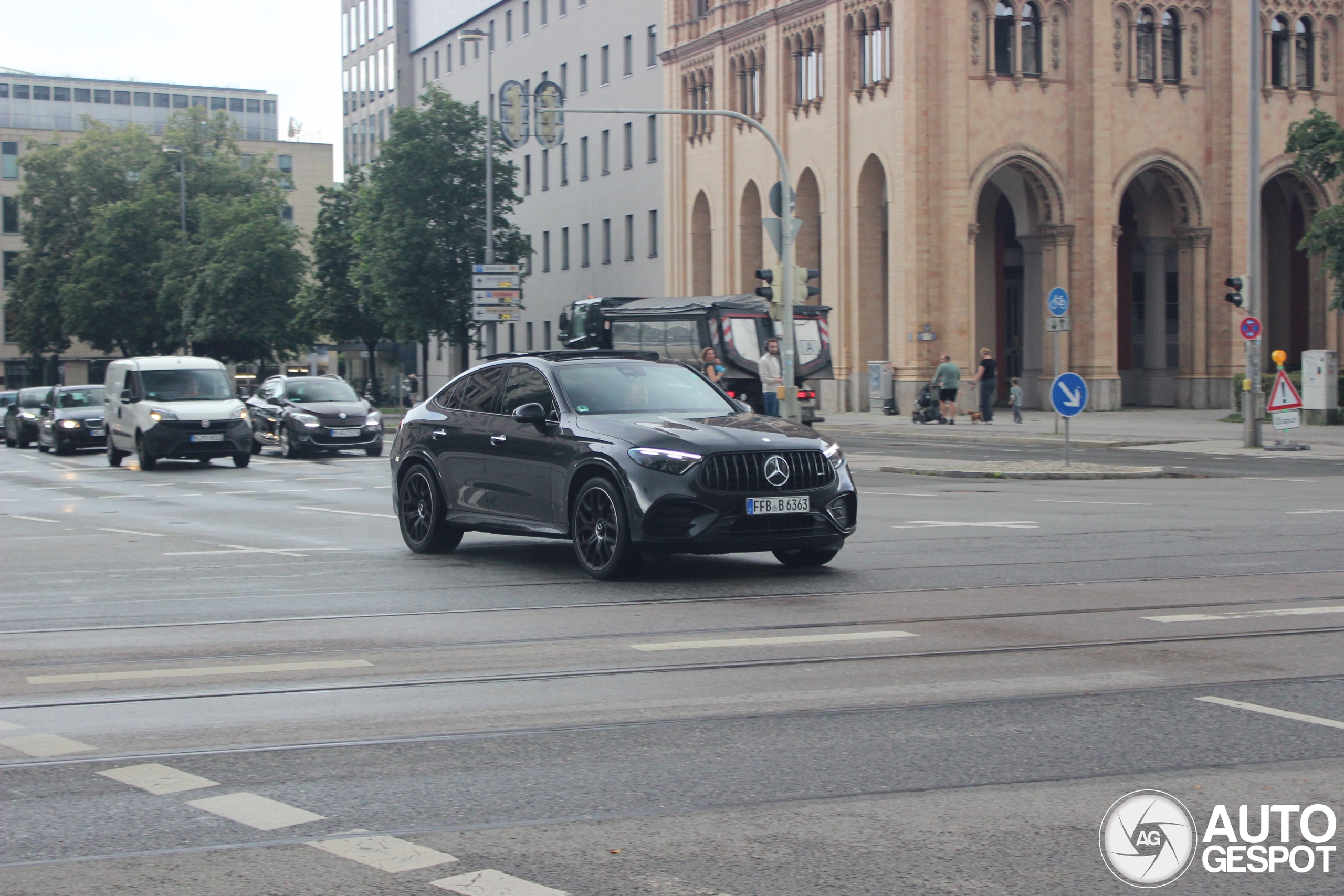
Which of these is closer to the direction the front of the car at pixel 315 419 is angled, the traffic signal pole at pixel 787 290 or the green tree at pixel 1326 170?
the traffic signal pole

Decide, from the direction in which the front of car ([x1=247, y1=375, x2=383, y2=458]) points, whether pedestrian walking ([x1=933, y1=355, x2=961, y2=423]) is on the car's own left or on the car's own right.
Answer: on the car's own left
